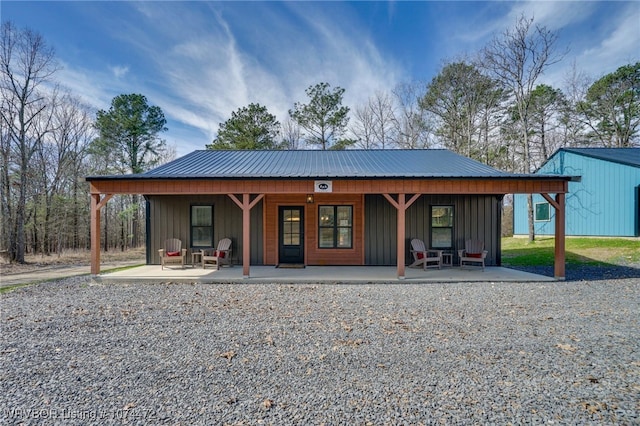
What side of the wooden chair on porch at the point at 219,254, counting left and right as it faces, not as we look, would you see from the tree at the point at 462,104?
back

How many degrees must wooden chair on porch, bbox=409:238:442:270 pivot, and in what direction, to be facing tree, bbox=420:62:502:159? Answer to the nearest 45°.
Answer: approximately 135° to its left

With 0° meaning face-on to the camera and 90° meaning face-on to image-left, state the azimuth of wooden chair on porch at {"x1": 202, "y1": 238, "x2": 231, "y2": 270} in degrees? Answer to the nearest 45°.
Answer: approximately 45°

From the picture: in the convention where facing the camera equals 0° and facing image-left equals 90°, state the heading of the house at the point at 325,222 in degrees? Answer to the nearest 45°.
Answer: approximately 0°

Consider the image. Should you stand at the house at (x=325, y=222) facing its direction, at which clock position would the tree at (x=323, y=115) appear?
The tree is roughly at 6 o'clock from the house.

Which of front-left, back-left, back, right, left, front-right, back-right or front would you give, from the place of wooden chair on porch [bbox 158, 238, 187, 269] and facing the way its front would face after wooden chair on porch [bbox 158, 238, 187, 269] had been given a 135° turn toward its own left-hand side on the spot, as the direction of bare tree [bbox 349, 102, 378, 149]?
front

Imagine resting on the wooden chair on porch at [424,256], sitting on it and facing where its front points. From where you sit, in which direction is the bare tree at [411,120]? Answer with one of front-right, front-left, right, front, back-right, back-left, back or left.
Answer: back-left

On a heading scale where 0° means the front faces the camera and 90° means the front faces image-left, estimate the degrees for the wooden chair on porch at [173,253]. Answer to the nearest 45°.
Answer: approximately 0°

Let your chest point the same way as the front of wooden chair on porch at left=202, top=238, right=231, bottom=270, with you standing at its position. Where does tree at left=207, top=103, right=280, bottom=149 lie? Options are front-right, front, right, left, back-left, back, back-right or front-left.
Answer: back-right
